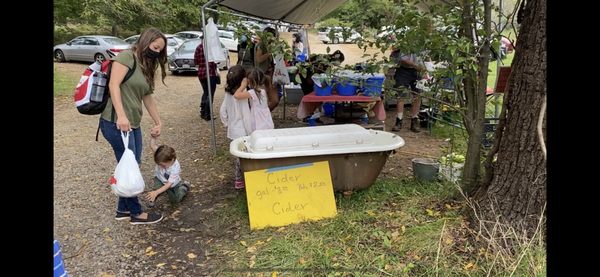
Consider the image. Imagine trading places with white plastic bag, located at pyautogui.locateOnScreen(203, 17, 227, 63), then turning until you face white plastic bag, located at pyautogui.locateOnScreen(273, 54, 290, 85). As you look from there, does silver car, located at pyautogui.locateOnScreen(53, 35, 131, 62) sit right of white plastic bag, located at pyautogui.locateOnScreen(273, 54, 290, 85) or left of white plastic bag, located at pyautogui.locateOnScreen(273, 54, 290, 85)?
left

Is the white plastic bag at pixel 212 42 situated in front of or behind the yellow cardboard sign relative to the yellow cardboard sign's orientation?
behind

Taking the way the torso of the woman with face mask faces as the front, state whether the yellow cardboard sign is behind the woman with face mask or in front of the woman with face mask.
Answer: in front

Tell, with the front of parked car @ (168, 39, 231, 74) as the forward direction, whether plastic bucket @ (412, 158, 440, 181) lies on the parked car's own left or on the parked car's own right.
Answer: on the parked car's own left

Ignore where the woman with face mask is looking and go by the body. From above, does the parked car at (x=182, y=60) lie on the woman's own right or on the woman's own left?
on the woman's own left

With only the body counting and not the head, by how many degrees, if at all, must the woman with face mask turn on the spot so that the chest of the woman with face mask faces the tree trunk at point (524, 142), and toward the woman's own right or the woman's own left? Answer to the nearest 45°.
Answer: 0° — they already face it

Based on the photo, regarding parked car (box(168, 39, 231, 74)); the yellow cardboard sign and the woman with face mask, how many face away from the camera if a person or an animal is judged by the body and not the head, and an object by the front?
0

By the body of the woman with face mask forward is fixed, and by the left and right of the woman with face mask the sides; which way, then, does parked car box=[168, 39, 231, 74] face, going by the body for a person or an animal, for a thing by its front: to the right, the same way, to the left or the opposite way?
to the right

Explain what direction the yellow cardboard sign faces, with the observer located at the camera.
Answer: facing the viewer

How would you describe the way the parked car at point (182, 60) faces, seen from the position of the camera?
facing the viewer and to the left of the viewer

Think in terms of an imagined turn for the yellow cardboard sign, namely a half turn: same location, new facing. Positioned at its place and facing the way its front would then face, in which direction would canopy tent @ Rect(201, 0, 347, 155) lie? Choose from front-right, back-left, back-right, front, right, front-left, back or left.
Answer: front

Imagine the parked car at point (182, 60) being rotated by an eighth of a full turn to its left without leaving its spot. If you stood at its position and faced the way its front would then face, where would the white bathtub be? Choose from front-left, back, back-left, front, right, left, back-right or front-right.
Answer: front

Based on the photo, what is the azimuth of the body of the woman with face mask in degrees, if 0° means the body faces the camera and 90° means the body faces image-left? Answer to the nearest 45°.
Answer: approximately 315°

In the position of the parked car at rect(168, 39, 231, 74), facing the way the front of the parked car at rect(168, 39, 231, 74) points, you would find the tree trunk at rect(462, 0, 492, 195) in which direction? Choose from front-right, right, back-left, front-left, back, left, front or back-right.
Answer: front-left
